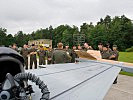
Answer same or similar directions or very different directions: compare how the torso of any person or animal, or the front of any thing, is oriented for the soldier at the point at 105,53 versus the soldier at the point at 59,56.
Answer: very different directions

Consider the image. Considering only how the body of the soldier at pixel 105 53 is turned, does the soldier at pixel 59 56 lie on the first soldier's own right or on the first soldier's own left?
on the first soldier's own right
